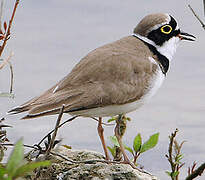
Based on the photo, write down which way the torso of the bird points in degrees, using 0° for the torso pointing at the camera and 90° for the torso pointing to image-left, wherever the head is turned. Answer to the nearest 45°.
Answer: approximately 270°
